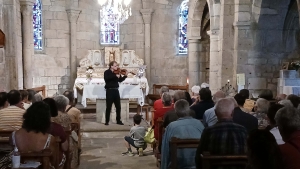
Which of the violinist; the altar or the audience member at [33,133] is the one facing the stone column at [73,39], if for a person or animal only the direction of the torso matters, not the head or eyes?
the audience member

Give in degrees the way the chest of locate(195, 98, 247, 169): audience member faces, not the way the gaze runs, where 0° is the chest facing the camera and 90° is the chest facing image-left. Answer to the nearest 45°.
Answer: approximately 180°

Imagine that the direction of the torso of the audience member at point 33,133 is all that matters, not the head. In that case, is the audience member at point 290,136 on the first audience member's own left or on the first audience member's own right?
on the first audience member's own right

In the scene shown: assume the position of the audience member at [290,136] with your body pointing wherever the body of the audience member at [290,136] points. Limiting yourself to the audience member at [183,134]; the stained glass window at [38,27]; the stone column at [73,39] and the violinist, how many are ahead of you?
4

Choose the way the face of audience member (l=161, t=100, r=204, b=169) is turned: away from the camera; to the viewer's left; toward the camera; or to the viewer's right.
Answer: away from the camera

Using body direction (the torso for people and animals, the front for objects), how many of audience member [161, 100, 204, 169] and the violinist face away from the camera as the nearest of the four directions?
1

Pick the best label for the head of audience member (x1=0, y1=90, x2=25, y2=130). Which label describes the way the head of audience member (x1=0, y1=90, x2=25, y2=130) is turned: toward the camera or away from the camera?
away from the camera

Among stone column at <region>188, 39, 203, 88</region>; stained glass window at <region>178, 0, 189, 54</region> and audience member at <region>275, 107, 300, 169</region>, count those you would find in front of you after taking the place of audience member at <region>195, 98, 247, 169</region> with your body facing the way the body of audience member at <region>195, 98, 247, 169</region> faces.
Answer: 2

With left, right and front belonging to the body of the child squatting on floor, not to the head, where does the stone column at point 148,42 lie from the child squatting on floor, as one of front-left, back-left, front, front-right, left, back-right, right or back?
front-right

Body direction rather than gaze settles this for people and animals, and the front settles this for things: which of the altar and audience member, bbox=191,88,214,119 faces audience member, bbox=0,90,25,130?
the altar

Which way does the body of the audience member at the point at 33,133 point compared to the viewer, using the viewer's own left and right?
facing away from the viewer

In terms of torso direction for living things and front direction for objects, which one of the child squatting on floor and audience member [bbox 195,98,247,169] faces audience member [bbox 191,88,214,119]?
audience member [bbox 195,98,247,169]

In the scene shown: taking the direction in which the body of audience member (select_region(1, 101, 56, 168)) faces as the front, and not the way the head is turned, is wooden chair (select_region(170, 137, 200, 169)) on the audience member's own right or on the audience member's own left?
on the audience member's own right

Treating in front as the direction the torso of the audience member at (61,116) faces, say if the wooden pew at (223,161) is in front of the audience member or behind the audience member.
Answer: behind

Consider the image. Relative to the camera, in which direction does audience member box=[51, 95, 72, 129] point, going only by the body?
away from the camera
